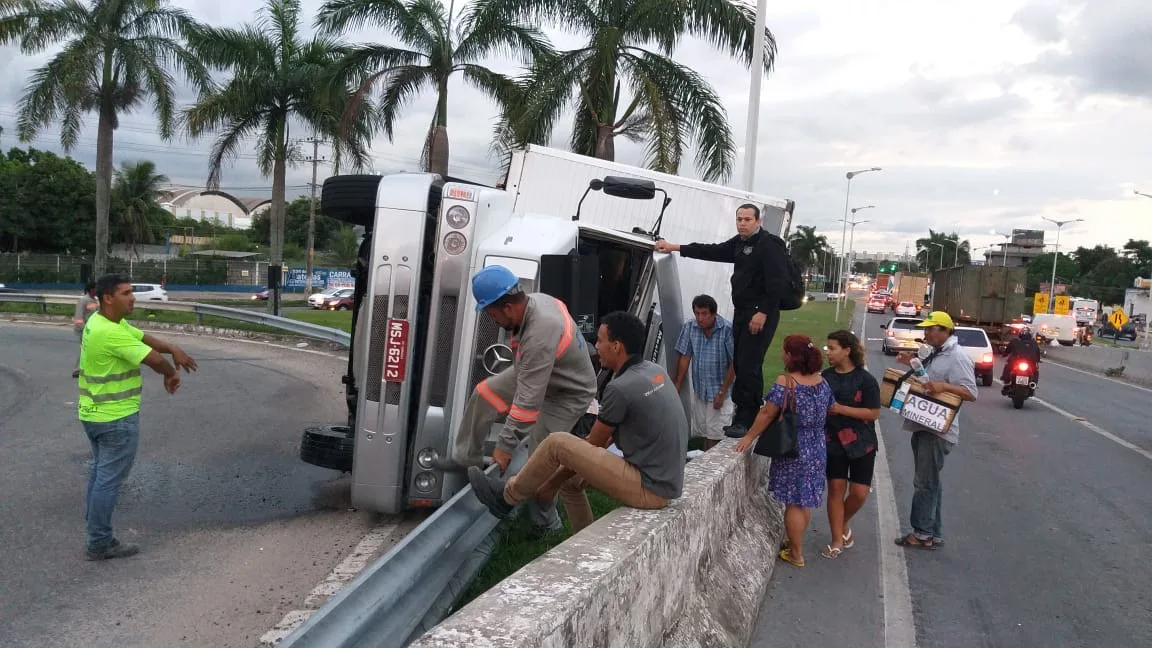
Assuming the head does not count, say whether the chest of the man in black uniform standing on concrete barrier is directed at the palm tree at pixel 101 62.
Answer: no

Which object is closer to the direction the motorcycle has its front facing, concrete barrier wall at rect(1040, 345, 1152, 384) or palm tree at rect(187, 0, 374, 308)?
the concrete barrier wall

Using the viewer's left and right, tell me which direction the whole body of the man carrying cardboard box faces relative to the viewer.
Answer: facing to the left of the viewer

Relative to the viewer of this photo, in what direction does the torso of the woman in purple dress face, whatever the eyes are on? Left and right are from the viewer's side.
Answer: facing away from the viewer and to the left of the viewer

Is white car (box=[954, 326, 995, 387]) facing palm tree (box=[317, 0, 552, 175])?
no

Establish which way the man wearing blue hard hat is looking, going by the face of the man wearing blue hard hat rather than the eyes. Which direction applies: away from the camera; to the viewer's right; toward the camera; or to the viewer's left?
to the viewer's left

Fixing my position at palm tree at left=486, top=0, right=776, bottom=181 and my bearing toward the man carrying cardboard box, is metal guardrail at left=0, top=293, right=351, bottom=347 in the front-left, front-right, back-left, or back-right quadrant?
back-right

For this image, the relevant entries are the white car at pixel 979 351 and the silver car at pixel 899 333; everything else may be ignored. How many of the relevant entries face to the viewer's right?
0

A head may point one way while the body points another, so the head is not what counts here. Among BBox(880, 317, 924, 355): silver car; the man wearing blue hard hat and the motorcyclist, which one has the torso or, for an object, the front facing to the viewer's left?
the man wearing blue hard hat

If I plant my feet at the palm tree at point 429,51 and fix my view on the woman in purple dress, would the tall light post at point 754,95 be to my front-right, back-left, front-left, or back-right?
front-left

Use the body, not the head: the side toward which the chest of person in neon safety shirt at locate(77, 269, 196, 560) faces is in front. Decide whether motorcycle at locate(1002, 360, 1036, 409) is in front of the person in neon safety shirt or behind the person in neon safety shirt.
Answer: in front

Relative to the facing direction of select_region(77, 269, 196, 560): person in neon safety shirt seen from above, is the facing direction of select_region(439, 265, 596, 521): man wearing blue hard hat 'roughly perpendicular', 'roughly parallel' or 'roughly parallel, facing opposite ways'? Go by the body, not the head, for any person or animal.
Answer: roughly parallel, facing opposite ways

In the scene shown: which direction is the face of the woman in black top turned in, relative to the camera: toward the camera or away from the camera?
toward the camera
